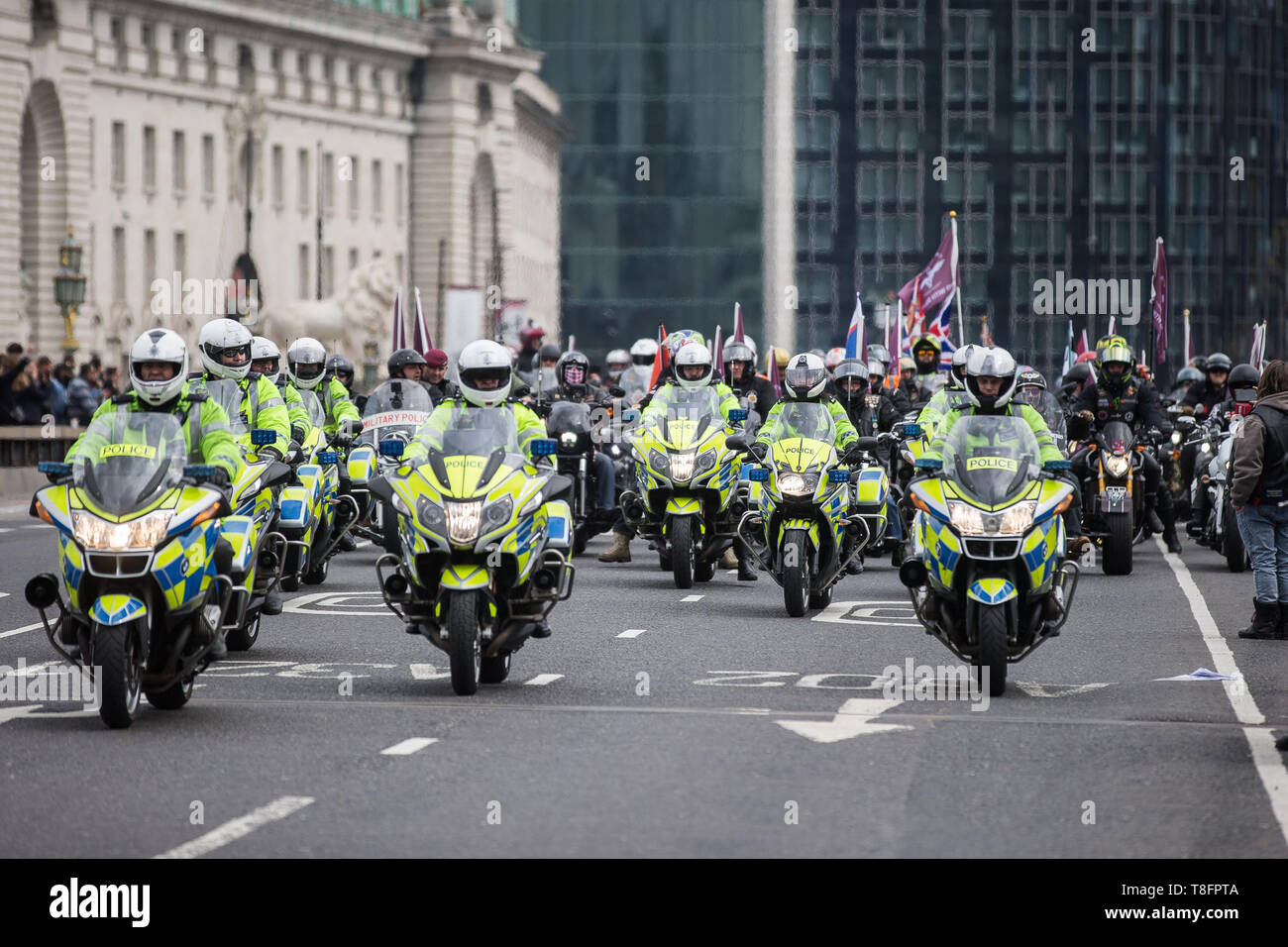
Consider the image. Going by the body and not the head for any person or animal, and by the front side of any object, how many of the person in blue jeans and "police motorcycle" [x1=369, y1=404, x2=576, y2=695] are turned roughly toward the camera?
1

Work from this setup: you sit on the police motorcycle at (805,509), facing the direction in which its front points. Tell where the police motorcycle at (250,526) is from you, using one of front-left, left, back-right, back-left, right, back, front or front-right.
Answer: front-right

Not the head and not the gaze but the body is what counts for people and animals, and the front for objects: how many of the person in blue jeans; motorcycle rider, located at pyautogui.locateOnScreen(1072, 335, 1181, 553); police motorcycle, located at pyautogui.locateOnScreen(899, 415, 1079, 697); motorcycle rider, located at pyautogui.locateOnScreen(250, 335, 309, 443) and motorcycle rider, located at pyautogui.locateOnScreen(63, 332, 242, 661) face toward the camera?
4

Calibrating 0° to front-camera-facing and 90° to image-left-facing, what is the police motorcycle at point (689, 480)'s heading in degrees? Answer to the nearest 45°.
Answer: approximately 0°

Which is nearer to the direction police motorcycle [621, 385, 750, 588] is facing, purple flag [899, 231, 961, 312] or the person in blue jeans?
the person in blue jeans

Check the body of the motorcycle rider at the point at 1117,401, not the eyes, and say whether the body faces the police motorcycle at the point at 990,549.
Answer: yes

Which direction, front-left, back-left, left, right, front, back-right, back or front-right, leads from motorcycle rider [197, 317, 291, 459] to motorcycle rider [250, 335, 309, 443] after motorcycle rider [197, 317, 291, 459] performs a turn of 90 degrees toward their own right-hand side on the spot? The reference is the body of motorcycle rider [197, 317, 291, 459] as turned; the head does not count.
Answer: right

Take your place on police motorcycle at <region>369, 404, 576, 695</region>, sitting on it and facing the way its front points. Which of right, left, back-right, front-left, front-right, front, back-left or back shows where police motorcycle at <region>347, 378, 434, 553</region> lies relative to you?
back

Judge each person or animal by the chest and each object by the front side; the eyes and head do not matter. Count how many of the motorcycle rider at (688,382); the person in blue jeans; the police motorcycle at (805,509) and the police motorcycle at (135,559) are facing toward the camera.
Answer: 3

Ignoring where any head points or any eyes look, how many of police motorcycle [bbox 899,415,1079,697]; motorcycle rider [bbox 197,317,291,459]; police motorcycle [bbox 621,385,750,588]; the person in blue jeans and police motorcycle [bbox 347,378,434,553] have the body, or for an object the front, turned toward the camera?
4
